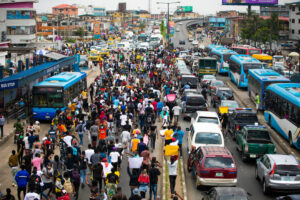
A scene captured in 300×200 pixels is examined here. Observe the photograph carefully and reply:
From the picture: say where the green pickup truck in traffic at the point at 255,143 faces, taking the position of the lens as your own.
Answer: facing away from the viewer and to the left of the viewer

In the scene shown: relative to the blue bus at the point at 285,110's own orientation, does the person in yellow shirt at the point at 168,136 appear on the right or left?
on its left

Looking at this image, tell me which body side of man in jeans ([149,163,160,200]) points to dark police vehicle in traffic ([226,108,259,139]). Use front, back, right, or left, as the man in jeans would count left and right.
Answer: front

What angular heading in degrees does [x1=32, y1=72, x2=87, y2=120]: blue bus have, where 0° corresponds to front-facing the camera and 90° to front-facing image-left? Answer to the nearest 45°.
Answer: approximately 45°

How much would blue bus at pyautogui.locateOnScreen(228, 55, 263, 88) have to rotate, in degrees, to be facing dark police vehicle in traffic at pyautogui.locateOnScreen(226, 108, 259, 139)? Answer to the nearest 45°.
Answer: approximately 135° to its left

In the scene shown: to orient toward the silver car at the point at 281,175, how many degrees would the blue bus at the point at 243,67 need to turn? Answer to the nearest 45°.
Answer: approximately 135° to its left

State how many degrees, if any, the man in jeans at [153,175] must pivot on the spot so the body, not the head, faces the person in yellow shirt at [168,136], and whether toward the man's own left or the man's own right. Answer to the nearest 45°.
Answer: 0° — they already face them

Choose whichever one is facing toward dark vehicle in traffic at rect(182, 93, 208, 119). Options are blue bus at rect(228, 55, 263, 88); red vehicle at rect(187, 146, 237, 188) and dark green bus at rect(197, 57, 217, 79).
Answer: red vehicle at rect(187, 146, 237, 188)

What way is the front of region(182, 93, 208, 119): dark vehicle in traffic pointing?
away from the camera

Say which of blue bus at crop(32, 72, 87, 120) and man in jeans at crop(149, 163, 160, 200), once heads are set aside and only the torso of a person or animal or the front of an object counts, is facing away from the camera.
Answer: the man in jeans

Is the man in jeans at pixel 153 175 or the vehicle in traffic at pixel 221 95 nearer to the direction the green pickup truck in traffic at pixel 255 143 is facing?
the vehicle in traffic

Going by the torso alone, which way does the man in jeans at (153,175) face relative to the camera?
away from the camera

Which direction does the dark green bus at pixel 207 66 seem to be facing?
away from the camera

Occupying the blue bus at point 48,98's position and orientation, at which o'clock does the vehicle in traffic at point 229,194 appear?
The vehicle in traffic is roughly at 10 o'clock from the blue bus.

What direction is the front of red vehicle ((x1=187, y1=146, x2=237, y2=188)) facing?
away from the camera
